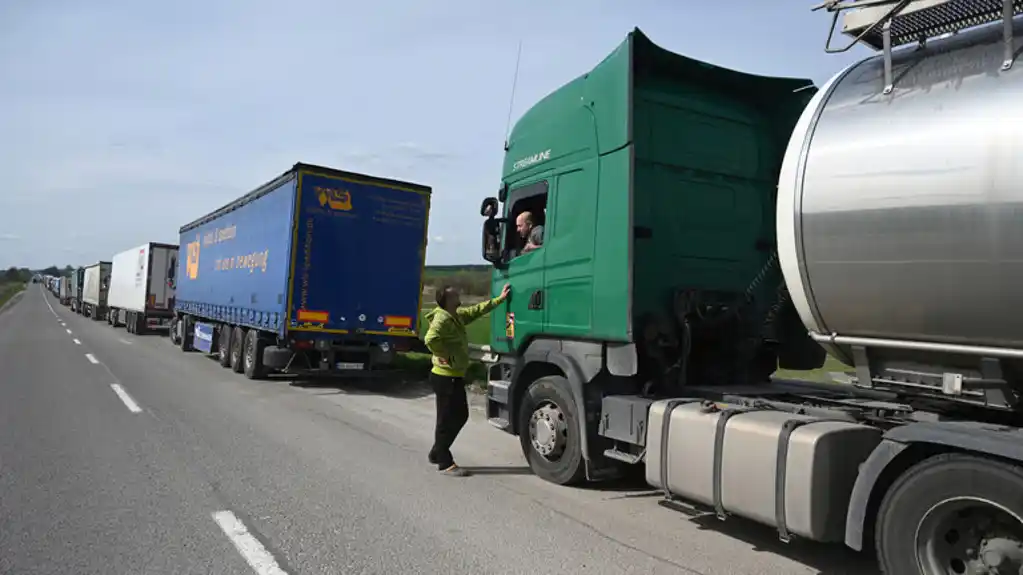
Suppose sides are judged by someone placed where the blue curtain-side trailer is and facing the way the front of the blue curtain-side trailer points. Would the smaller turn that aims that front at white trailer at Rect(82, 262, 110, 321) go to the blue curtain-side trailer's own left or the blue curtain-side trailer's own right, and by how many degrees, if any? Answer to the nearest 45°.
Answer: approximately 45° to the blue curtain-side trailer's own right

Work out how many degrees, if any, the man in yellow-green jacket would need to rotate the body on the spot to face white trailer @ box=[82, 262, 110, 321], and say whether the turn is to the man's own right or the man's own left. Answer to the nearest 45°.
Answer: approximately 135° to the man's own left

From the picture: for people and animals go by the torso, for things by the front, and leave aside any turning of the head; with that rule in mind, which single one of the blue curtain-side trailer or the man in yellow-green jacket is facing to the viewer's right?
the man in yellow-green jacket

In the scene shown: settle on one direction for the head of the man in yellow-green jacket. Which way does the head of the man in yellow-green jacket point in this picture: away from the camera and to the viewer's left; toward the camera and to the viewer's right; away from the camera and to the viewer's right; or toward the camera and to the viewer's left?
away from the camera and to the viewer's right

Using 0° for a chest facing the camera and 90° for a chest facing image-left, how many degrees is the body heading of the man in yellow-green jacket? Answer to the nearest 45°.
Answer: approximately 270°

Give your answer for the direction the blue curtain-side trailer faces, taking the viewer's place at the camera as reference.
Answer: facing away from the viewer and to the left of the viewer

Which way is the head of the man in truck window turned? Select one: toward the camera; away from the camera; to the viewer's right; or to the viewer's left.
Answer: to the viewer's left
